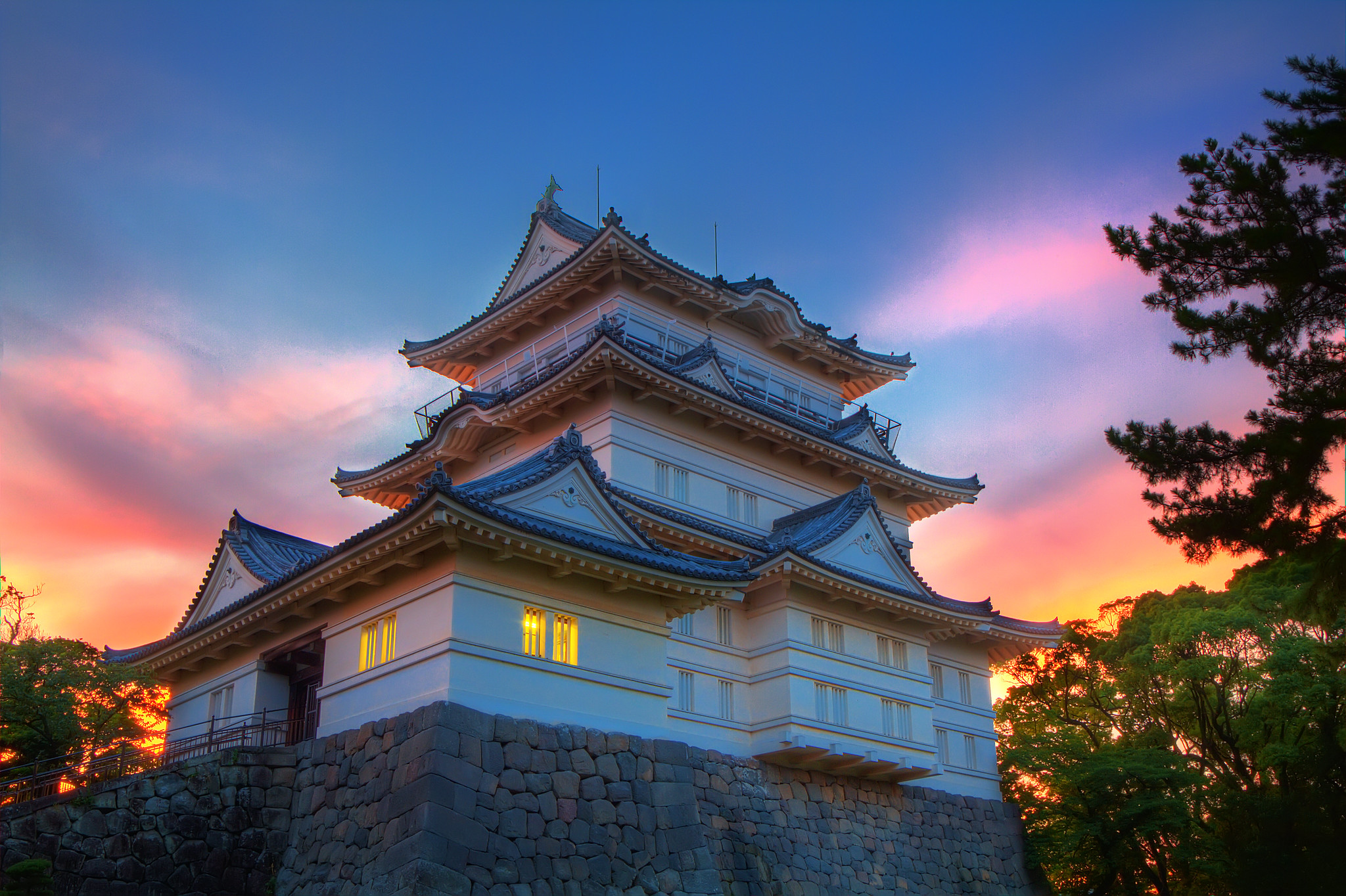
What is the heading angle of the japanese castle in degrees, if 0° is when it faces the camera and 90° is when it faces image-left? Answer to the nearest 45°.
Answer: approximately 45°

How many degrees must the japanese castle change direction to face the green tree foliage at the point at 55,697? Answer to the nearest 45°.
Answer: approximately 45° to its right

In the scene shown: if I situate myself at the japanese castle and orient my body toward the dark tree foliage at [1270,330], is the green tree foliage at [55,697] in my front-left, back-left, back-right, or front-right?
back-right

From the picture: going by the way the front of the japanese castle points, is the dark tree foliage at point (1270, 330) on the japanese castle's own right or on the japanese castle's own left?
on the japanese castle's own left

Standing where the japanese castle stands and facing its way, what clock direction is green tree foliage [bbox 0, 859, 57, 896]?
The green tree foliage is roughly at 12 o'clock from the japanese castle.
